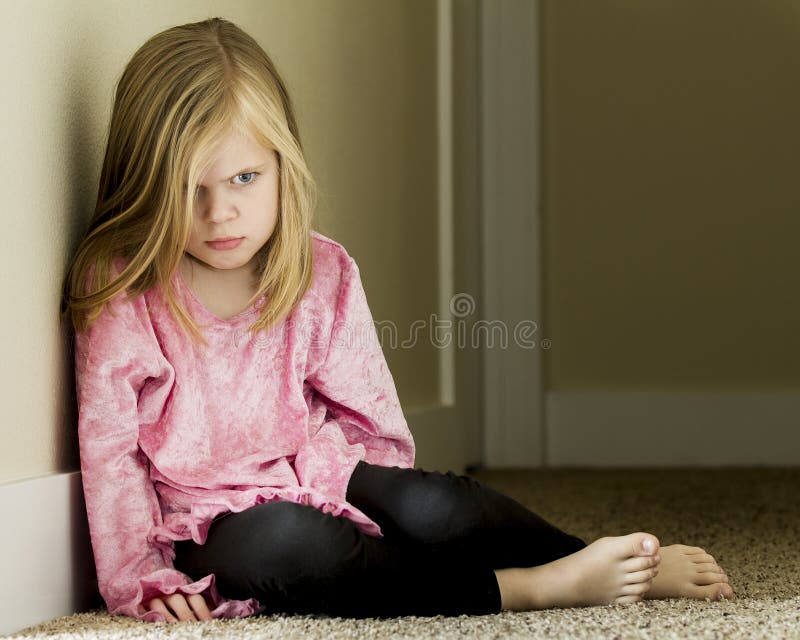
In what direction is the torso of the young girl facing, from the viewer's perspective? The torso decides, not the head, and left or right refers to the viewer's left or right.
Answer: facing the viewer and to the right of the viewer
